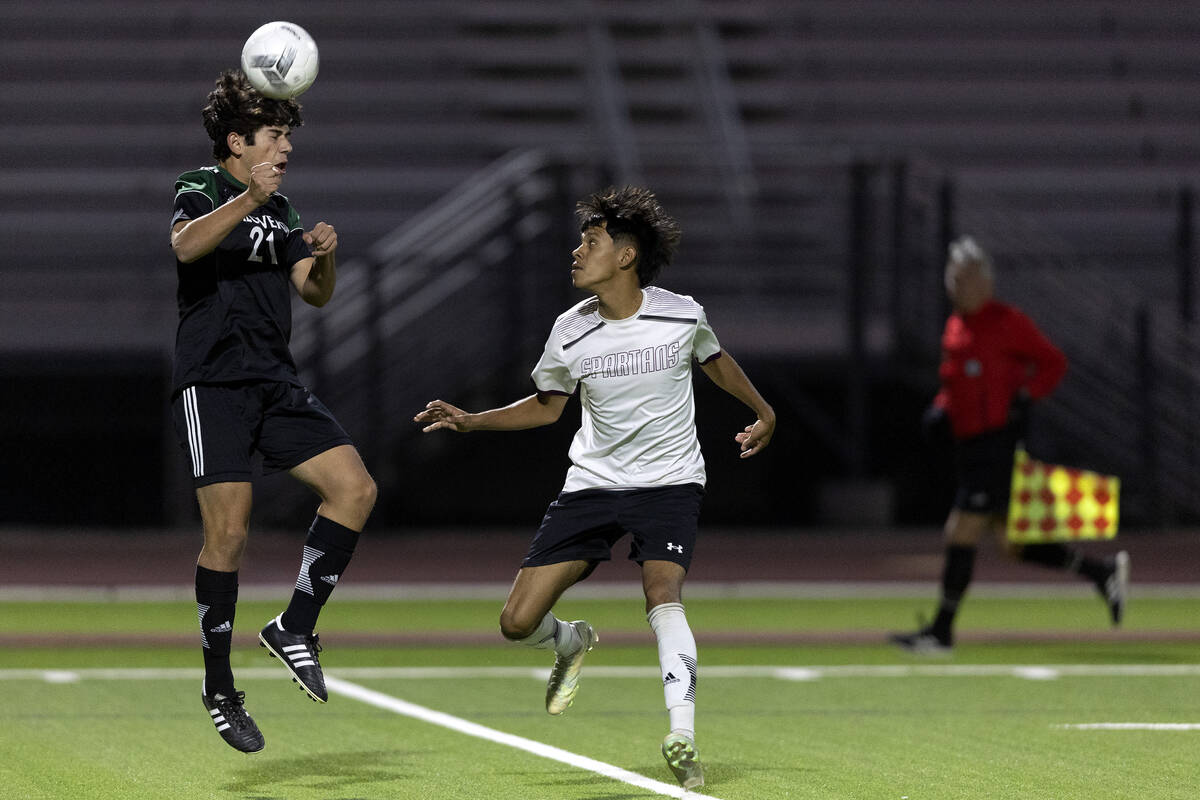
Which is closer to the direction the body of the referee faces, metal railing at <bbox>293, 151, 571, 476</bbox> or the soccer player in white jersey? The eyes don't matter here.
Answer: the soccer player in white jersey

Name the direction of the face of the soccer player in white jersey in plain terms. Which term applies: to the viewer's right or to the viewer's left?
to the viewer's left

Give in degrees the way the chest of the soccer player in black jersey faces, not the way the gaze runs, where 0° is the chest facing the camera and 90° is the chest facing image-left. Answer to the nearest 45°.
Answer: approximately 315°

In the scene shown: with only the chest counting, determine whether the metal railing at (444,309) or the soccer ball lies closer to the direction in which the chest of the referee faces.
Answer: the soccer ball

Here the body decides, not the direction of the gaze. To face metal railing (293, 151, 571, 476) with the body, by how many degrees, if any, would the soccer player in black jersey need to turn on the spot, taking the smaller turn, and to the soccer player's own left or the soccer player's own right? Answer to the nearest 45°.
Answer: approximately 135° to the soccer player's own left

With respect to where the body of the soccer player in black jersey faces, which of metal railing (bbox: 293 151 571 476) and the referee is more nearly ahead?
the referee
